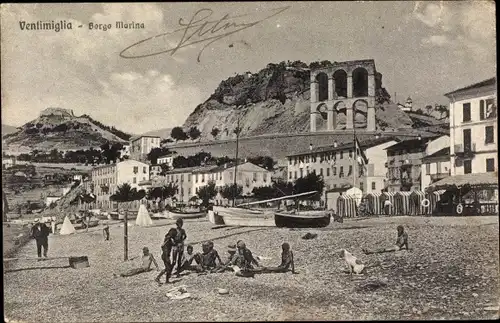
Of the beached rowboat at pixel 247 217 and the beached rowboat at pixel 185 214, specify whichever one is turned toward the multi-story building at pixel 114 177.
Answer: the beached rowboat at pixel 247 217

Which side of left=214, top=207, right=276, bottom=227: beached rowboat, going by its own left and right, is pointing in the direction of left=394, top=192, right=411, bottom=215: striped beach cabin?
back

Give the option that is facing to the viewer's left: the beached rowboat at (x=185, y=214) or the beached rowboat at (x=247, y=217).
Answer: the beached rowboat at (x=247, y=217)

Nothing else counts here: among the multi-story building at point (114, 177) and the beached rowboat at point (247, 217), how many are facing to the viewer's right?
0

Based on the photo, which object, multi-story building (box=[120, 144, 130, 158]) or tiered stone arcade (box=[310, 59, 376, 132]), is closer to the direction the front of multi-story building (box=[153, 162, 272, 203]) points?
the multi-story building

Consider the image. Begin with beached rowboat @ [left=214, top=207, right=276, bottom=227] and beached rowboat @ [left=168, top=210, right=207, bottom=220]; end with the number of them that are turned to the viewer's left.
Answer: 1

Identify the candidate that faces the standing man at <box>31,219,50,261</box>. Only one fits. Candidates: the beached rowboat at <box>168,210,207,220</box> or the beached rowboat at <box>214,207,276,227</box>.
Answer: the beached rowboat at <box>214,207,276,227</box>

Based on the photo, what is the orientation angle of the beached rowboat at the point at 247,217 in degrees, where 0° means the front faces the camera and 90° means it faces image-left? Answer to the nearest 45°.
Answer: approximately 90°

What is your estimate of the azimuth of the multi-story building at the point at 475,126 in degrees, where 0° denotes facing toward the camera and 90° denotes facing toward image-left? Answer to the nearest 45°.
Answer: approximately 45°

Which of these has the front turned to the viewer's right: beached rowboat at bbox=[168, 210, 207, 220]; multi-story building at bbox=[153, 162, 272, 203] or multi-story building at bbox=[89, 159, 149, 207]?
the beached rowboat

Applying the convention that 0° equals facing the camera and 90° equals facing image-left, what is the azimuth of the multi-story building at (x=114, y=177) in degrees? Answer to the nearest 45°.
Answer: approximately 45°
